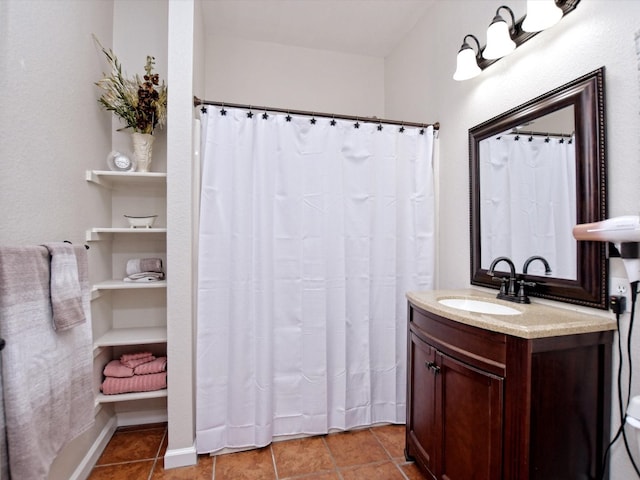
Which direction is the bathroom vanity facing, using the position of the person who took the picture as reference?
facing the viewer and to the left of the viewer

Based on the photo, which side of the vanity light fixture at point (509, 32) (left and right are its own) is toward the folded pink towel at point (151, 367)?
front

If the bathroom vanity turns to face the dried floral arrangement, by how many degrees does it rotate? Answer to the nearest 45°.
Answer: approximately 45° to its right

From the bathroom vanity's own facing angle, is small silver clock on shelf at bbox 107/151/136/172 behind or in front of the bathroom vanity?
in front

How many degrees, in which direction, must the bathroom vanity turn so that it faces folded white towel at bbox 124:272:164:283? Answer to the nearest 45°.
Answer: approximately 45° to its right

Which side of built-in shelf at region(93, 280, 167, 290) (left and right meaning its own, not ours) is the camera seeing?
front

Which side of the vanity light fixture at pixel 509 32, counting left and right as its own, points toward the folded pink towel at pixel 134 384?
front
